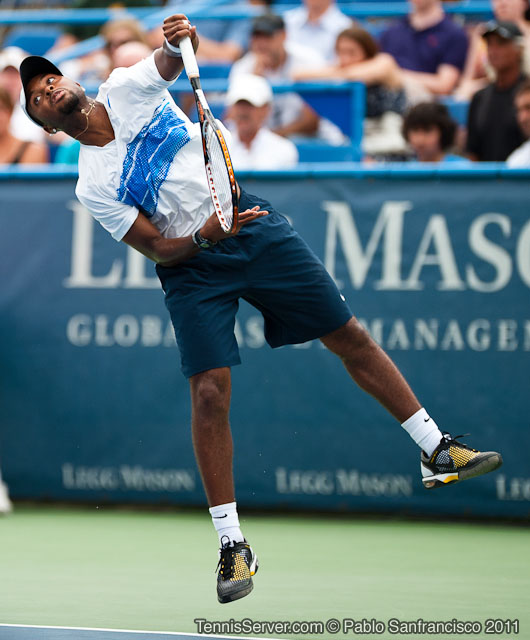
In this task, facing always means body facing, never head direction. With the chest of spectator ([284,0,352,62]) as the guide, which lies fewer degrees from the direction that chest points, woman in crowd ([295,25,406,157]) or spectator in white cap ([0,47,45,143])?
the woman in crowd

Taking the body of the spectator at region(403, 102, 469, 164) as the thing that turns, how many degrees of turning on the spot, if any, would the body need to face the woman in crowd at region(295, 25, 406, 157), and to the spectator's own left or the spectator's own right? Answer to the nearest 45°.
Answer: approximately 135° to the spectator's own right

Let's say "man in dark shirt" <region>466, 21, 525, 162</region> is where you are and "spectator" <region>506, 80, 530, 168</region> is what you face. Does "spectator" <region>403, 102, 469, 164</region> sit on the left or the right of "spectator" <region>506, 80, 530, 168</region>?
right

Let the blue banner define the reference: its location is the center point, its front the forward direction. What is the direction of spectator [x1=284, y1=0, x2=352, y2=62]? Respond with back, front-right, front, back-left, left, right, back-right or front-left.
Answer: back

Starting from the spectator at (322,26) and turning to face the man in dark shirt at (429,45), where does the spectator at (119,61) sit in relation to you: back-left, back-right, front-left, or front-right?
back-right

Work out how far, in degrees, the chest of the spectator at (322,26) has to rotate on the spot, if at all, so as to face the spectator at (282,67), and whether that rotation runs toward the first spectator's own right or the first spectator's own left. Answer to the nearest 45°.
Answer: approximately 45° to the first spectator's own right

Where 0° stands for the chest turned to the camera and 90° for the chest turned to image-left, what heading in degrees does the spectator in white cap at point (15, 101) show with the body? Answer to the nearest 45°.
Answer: approximately 0°

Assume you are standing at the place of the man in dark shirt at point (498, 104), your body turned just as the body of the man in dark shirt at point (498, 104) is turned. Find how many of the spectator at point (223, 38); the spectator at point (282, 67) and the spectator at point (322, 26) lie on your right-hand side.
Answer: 3

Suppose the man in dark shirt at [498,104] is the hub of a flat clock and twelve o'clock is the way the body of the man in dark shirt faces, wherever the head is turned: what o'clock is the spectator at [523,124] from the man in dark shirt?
The spectator is roughly at 10 o'clock from the man in dark shirt.

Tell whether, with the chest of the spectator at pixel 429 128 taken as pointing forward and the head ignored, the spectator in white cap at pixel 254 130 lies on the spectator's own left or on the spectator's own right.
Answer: on the spectator's own right
